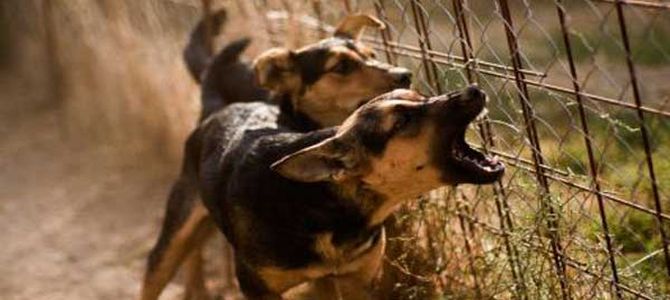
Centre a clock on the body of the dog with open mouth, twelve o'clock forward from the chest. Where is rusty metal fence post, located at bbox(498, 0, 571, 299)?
The rusty metal fence post is roughly at 11 o'clock from the dog with open mouth.

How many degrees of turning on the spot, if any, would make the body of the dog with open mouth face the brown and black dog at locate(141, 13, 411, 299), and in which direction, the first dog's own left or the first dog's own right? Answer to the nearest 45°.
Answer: approximately 135° to the first dog's own left

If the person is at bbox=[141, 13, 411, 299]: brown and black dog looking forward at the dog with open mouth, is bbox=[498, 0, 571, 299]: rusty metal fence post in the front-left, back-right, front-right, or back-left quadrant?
front-left

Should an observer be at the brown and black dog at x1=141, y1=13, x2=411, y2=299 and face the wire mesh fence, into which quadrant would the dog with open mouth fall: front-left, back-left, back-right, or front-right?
front-right

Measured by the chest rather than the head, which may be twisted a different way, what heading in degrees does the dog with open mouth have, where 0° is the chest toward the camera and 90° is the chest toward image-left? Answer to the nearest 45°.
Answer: approximately 315°

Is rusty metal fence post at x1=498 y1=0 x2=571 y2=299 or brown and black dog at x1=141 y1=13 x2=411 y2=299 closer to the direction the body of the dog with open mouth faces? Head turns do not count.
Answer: the rusty metal fence post

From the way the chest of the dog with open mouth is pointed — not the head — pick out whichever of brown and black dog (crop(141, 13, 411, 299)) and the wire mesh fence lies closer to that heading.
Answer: the wire mesh fence
